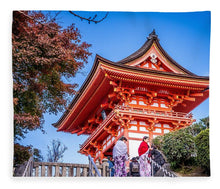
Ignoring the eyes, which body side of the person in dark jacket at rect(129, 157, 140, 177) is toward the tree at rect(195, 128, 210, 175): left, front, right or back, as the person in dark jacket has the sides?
right

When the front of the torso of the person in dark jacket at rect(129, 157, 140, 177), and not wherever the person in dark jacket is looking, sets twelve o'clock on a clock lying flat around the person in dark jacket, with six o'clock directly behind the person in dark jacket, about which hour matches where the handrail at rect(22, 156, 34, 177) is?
The handrail is roughly at 8 o'clock from the person in dark jacket.

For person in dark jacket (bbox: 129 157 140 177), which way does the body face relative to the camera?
away from the camera
